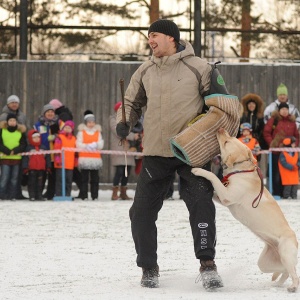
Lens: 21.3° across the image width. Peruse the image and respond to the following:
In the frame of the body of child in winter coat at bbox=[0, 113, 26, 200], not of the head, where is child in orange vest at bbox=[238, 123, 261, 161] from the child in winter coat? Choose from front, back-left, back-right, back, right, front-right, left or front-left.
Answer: left

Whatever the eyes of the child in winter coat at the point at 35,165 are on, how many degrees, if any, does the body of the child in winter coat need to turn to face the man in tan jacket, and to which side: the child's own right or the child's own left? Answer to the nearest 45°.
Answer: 0° — they already face them

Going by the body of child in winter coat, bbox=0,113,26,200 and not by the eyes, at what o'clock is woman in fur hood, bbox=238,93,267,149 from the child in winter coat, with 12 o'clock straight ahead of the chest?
The woman in fur hood is roughly at 9 o'clock from the child in winter coat.

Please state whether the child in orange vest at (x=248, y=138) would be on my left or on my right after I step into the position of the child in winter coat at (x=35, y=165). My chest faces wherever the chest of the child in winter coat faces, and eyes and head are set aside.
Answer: on my left

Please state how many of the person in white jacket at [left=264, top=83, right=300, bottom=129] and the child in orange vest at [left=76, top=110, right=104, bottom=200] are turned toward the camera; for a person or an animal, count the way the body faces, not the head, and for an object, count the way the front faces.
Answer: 2

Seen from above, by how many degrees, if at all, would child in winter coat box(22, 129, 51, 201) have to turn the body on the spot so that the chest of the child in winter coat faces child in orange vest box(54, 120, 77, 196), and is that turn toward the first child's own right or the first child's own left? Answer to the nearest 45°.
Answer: approximately 90° to the first child's own left

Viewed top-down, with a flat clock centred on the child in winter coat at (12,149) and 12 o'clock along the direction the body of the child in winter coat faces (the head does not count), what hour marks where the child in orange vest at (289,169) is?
The child in orange vest is roughly at 9 o'clock from the child in winter coat.

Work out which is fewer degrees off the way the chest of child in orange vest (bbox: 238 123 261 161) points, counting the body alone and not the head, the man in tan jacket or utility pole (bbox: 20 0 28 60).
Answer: the man in tan jacket

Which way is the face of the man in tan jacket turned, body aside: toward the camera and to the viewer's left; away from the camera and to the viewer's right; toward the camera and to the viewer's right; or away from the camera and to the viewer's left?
toward the camera and to the viewer's left
